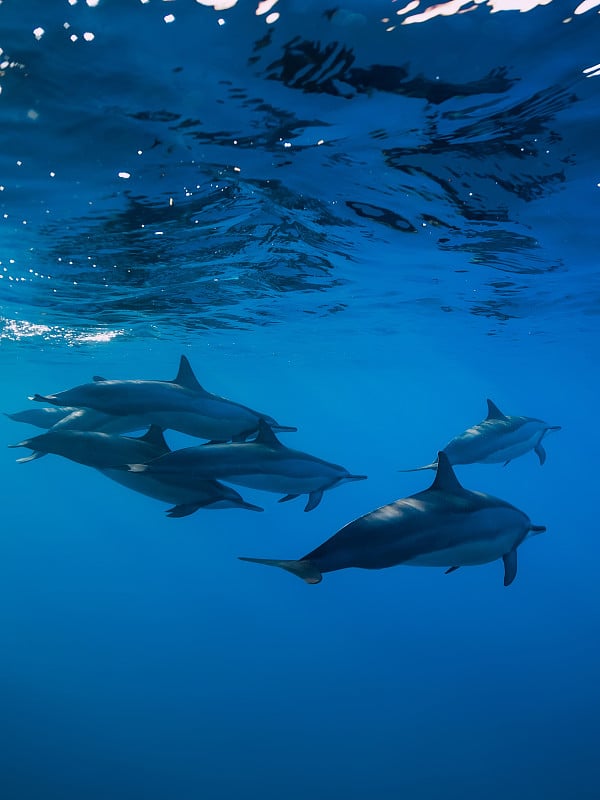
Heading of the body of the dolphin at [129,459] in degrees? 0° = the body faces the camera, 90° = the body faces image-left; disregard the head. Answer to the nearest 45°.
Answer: approximately 270°

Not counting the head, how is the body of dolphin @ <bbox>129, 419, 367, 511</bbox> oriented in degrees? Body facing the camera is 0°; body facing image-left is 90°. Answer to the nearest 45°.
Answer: approximately 270°

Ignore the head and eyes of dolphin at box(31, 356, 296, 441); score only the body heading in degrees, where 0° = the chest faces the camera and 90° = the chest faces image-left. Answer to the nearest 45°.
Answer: approximately 270°

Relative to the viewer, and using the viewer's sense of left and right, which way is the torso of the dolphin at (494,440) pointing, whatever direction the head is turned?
facing to the right of the viewer
